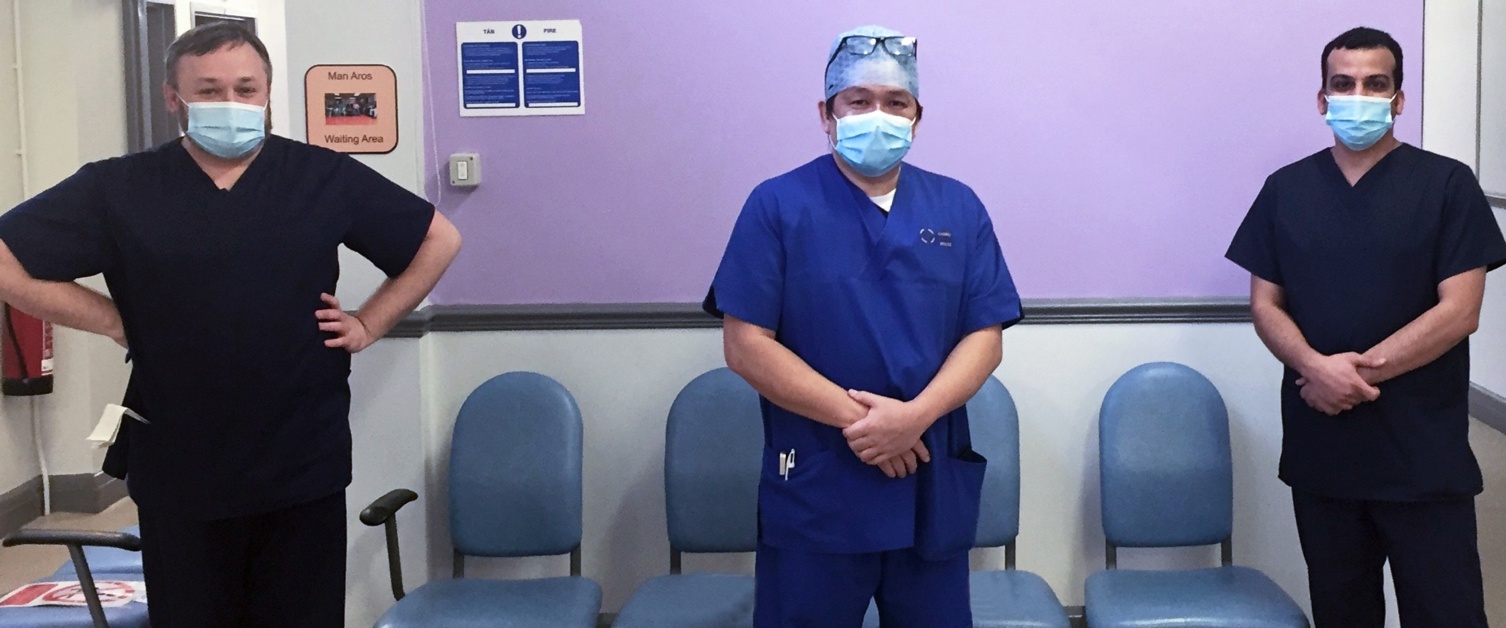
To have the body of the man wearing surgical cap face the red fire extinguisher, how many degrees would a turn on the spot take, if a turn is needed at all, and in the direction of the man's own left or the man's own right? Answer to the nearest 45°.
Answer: approximately 135° to the man's own right

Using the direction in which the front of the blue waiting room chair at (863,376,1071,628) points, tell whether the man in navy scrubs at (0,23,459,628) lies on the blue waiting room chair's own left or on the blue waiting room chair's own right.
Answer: on the blue waiting room chair's own right

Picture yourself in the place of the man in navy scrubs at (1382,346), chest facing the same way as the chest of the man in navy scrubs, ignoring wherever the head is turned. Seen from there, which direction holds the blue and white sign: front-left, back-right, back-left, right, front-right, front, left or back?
right

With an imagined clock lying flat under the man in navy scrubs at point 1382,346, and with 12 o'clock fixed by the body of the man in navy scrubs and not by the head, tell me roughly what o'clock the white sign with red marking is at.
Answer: The white sign with red marking is roughly at 2 o'clock from the man in navy scrubs.

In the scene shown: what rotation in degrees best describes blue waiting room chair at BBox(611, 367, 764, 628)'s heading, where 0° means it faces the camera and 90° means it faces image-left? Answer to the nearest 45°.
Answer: approximately 0°

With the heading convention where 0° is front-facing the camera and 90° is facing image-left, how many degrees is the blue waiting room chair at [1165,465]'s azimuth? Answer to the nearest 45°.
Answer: approximately 0°
